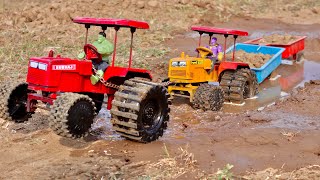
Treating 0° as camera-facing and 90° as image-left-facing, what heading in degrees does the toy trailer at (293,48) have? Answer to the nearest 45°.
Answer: approximately 45°

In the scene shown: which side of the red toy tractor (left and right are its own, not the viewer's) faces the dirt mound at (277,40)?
back

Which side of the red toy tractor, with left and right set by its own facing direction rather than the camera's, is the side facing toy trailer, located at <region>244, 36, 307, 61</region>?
back

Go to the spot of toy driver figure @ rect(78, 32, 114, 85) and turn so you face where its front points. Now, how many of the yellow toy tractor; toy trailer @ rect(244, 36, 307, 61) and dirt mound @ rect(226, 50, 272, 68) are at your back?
3

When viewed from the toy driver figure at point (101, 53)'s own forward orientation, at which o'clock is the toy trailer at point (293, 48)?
The toy trailer is roughly at 6 o'clock from the toy driver figure.

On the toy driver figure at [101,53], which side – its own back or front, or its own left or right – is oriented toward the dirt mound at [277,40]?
back

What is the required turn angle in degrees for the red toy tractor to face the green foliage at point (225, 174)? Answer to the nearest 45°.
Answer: approximately 90° to its left

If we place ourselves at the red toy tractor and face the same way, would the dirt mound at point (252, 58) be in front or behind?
behind

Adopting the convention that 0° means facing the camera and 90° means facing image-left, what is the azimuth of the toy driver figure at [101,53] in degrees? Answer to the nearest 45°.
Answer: approximately 45°

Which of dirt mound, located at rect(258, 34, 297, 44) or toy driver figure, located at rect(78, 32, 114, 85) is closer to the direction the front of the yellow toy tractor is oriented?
the toy driver figure

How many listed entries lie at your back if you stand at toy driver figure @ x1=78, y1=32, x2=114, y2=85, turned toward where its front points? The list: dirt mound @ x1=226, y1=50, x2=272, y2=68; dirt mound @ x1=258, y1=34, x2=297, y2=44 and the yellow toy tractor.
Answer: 3
